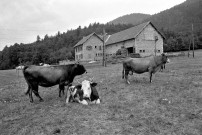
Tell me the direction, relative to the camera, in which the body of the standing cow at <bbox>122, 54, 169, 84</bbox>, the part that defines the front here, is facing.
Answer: to the viewer's right

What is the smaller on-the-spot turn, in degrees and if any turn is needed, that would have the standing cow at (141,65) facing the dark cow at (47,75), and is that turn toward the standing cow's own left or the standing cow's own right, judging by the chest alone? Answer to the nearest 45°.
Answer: approximately 135° to the standing cow's own right

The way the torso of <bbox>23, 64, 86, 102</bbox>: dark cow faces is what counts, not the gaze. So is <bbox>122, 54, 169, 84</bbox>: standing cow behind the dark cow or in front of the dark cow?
in front

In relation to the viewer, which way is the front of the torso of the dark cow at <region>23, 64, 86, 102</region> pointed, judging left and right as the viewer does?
facing to the right of the viewer

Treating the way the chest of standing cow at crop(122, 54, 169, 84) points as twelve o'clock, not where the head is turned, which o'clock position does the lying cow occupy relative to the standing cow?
The lying cow is roughly at 4 o'clock from the standing cow.

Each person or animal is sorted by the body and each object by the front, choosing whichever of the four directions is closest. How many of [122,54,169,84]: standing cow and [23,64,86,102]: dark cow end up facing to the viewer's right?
2

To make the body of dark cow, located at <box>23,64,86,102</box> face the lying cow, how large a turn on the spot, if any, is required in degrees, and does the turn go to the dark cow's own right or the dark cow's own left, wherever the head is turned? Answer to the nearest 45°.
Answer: approximately 45° to the dark cow's own right
